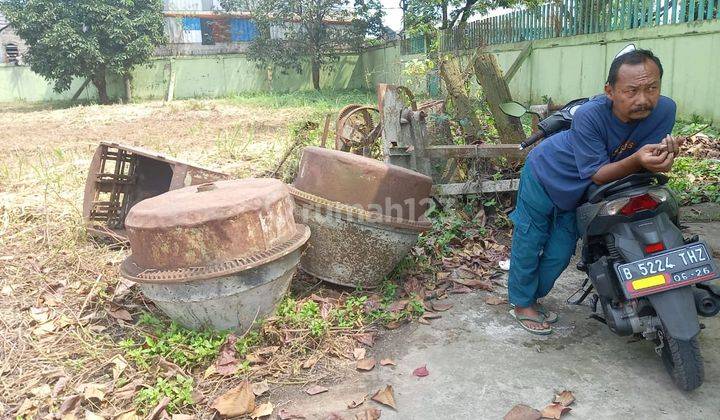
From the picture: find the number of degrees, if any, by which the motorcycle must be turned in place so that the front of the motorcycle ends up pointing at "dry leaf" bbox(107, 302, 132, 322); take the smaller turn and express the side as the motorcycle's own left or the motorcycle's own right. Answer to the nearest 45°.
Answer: approximately 45° to the motorcycle's own left

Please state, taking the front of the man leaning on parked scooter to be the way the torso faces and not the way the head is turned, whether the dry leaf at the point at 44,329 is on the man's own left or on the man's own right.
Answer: on the man's own right

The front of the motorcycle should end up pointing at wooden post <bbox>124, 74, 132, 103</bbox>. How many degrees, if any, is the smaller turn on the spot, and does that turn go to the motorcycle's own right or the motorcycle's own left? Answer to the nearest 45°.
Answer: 0° — it already faces it

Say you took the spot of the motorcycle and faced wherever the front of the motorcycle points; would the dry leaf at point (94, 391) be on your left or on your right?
on your left

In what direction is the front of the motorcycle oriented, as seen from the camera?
facing away from the viewer and to the left of the viewer

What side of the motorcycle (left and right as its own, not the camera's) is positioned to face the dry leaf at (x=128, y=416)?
left

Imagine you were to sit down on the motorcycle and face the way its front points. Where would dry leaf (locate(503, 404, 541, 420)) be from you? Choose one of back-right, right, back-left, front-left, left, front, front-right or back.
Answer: left
